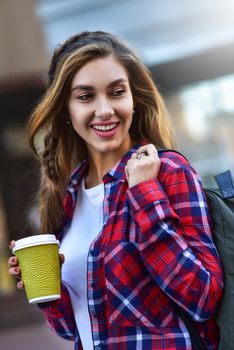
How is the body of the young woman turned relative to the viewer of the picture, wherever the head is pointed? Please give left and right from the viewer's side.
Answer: facing the viewer and to the left of the viewer
